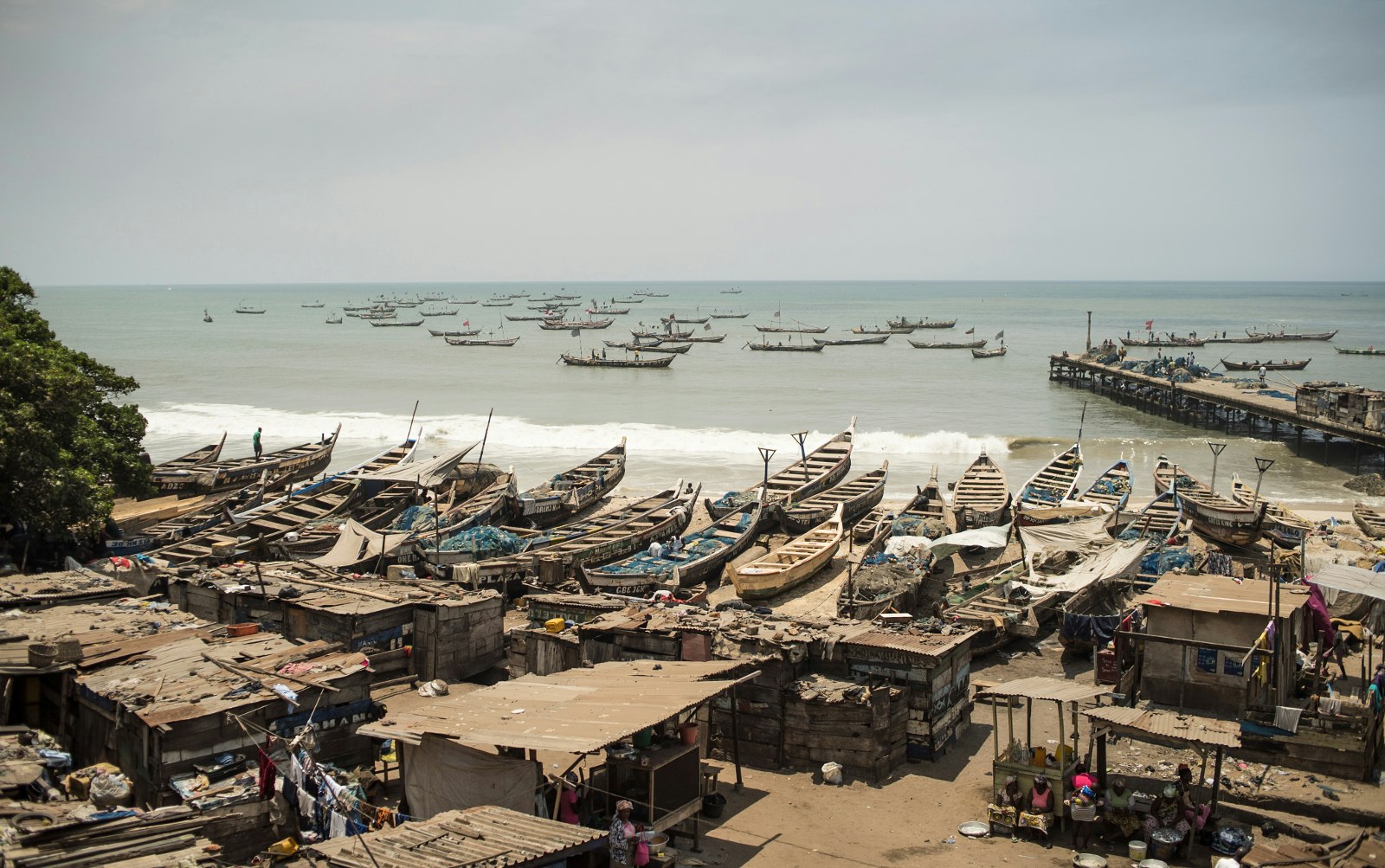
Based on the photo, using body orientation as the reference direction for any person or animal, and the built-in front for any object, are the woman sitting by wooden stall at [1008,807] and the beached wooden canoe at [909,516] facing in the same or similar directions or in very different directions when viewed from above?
very different directions

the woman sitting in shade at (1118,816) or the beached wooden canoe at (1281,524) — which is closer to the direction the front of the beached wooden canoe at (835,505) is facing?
the beached wooden canoe

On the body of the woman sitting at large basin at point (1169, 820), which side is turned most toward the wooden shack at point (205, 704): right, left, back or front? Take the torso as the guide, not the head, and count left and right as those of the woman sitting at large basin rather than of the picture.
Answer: right

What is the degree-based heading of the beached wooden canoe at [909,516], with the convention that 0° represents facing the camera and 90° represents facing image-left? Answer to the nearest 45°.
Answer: approximately 225°

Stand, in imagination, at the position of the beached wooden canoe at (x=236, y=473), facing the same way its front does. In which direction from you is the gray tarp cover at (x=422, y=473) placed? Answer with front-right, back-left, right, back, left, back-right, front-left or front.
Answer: right

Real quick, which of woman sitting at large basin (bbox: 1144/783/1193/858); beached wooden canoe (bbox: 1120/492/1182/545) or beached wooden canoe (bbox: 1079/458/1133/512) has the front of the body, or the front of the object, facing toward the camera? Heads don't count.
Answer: the woman sitting at large basin

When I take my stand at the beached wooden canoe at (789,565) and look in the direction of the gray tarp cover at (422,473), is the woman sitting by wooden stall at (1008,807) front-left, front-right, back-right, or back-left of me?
back-left

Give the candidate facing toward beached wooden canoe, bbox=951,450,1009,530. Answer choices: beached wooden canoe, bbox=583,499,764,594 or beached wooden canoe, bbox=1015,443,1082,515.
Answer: beached wooden canoe, bbox=583,499,764,594

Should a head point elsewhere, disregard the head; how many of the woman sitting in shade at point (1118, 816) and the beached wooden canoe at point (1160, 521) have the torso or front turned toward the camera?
1

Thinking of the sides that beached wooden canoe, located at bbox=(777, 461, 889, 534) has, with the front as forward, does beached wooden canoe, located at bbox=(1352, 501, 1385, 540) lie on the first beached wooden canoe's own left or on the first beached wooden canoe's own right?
on the first beached wooden canoe's own right

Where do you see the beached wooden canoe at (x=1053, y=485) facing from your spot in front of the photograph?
facing away from the viewer and to the right of the viewer

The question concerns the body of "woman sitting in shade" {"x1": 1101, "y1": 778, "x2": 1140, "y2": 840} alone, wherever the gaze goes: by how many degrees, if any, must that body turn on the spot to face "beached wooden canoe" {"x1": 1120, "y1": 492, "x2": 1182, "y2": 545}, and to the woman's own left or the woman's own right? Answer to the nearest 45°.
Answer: approximately 180°

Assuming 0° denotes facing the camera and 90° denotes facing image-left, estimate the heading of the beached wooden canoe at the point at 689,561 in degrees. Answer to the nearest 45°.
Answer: approximately 225°

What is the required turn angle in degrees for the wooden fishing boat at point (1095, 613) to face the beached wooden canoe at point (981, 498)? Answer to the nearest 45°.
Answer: approximately 45° to its left

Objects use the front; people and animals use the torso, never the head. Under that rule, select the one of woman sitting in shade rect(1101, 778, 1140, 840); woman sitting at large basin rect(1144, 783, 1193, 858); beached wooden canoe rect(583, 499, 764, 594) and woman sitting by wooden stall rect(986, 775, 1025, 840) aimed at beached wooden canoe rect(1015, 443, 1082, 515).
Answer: beached wooden canoe rect(583, 499, 764, 594)

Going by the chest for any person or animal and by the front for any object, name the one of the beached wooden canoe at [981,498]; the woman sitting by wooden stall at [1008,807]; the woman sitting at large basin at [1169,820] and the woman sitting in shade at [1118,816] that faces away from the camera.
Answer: the beached wooden canoe
